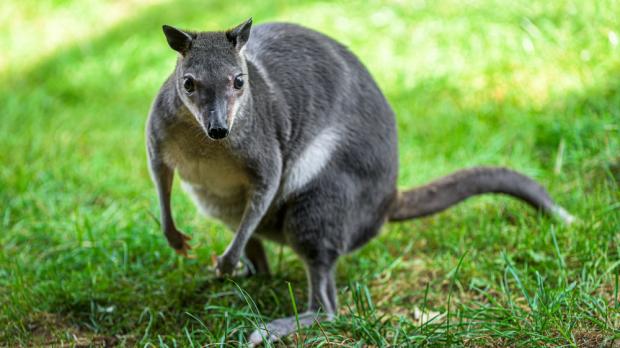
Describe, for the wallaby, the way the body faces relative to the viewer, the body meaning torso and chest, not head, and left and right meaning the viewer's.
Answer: facing the viewer and to the left of the viewer
